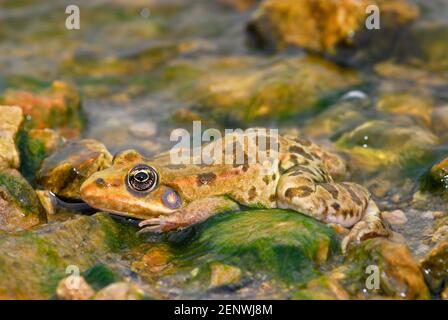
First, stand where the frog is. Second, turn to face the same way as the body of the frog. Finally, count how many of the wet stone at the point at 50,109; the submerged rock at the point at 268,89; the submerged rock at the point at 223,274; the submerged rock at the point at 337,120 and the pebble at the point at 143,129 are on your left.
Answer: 1

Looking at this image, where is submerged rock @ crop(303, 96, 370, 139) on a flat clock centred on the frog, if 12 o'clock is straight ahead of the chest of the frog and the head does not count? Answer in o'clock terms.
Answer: The submerged rock is roughly at 4 o'clock from the frog.

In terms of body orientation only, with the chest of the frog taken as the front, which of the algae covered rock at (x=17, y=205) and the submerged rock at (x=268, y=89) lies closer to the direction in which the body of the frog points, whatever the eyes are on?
the algae covered rock

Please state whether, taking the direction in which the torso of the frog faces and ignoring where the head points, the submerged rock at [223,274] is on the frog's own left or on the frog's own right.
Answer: on the frog's own left

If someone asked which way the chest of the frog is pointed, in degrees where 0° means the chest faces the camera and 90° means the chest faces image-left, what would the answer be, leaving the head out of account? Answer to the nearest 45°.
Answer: approximately 90°

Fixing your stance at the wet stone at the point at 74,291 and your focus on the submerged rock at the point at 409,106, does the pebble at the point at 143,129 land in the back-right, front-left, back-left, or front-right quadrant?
front-left

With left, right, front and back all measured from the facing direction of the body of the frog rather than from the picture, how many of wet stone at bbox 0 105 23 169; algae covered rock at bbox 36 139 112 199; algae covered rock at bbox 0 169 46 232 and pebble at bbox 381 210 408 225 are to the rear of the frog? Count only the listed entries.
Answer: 1

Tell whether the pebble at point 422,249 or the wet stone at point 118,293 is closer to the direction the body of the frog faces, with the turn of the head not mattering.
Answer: the wet stone

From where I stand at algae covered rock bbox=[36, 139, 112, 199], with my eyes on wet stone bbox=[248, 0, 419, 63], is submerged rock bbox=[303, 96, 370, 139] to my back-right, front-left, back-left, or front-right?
front-right

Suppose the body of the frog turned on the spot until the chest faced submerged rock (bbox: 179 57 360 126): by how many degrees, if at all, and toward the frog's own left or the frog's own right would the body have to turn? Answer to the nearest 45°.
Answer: approximately 90° to the frog's own right

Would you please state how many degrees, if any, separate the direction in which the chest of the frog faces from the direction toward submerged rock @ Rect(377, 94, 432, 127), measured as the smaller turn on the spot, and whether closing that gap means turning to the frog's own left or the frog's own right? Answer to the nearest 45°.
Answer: approximately 135° to the frog's own right

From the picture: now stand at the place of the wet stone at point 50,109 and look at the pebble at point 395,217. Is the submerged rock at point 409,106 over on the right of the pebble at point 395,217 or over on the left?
left

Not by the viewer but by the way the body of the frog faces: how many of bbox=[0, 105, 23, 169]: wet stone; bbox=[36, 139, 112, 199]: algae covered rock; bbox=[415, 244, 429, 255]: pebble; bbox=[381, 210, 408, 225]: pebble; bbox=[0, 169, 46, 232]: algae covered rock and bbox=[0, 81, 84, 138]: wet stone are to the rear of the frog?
2

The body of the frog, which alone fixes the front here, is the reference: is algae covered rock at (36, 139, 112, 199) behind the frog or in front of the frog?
in front

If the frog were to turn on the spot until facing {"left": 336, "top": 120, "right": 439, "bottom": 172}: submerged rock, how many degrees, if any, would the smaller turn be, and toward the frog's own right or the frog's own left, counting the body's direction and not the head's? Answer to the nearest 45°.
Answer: approximately 135° to the frog's own right

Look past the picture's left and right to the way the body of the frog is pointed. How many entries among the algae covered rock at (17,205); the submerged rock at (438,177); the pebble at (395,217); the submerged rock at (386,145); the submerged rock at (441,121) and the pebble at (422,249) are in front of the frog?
1

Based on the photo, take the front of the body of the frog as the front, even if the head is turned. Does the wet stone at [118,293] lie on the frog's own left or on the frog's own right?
on the frog's own left

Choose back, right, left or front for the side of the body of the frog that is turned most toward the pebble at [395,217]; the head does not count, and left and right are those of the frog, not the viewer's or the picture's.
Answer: back

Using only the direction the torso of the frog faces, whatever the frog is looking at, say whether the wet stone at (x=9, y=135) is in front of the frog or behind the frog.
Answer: in front

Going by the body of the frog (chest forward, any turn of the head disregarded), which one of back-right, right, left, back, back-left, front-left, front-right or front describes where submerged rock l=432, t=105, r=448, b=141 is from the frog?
back-right

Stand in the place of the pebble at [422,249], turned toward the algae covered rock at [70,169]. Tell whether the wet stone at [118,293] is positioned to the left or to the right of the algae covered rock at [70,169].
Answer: left

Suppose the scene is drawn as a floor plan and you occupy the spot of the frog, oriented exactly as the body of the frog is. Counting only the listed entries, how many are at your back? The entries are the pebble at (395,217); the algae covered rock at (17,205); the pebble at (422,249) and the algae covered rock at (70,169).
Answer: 2
